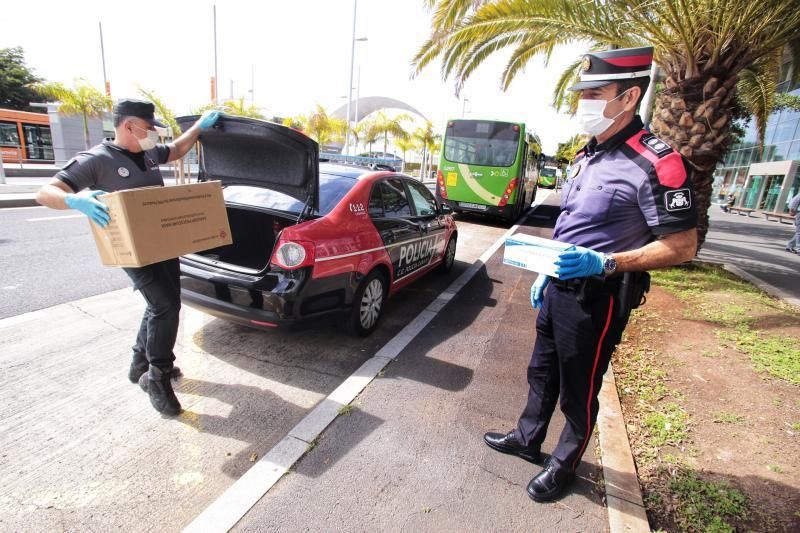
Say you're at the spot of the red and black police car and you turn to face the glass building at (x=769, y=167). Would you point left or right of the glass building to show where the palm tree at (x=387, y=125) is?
left

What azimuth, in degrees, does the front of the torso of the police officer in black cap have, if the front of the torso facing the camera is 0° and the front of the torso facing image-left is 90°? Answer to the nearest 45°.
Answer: approximately 315°

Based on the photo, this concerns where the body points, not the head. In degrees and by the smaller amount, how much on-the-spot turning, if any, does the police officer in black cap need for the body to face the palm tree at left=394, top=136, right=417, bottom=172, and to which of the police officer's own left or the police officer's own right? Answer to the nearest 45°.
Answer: approximately 90° to the police officer's own left

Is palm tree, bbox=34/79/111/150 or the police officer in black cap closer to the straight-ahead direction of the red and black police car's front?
the palm tree

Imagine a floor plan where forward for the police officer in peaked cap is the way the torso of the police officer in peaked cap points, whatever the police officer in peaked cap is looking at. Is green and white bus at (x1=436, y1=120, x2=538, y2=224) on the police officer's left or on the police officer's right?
on the police officer's right

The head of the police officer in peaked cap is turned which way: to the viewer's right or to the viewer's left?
to the viewer's left

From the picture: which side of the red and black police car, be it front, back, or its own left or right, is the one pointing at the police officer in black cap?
back

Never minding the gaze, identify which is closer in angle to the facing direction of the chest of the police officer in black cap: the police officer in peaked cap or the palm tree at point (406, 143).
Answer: the police officer in peaked cap

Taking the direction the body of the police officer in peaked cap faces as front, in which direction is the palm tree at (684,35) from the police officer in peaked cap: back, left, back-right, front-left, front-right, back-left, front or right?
back-right
